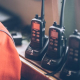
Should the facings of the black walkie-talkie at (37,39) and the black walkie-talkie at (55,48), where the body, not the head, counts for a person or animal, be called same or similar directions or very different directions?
same or similar directions

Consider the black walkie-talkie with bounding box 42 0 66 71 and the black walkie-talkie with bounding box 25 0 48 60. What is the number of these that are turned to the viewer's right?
0

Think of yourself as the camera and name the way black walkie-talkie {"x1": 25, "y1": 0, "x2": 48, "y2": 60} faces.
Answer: facing the viewer and to the left of the viewer
